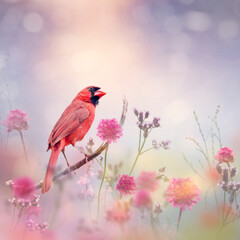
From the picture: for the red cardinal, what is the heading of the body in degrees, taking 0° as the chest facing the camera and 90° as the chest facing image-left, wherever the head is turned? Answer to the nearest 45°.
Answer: approximately 270°
